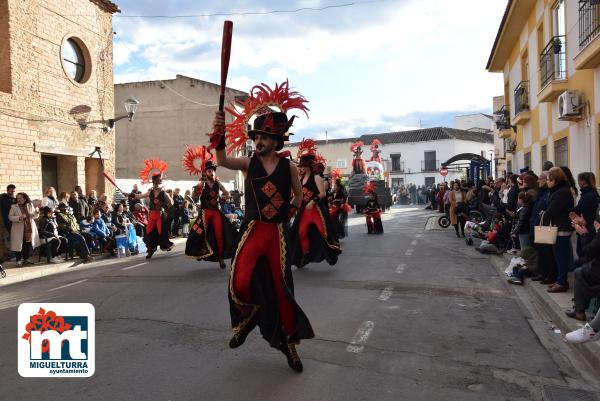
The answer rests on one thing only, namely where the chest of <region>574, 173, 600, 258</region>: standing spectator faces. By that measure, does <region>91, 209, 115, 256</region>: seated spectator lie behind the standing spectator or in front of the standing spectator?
in front

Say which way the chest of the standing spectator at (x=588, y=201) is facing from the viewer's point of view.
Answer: to the viewer's left

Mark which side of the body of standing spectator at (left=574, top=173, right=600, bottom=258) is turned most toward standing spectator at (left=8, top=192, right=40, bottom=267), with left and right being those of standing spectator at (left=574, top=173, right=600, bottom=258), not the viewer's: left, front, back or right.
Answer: front

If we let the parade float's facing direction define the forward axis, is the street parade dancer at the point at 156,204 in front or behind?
in front

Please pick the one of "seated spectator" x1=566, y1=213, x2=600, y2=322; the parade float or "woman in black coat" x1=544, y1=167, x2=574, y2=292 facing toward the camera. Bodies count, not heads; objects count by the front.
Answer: the parade float

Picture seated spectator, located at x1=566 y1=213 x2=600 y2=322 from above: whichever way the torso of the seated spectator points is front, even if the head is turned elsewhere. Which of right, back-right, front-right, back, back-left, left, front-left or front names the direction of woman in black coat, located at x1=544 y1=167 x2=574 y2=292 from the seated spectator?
right

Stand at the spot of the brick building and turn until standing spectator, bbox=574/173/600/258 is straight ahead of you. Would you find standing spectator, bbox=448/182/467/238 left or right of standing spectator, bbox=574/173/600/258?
left

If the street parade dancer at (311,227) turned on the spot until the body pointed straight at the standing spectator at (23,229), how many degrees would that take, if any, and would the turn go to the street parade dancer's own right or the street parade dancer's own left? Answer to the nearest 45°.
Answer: approximately 45° to the street parade dancer's own right

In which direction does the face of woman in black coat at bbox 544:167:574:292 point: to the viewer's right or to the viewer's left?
to the viewer's left

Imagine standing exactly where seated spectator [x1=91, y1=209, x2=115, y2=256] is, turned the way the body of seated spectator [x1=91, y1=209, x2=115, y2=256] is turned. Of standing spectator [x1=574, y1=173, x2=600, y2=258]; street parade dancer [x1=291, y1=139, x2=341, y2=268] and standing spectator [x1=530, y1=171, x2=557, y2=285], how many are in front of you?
3

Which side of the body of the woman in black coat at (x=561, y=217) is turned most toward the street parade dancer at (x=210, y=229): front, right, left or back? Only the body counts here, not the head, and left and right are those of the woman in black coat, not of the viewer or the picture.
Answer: front

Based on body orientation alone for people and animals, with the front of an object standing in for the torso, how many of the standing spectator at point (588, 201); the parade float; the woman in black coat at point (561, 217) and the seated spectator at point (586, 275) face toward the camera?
1

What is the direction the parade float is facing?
toward the camera

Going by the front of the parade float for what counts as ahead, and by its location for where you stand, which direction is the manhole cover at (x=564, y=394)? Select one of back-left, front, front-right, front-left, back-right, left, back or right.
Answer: front

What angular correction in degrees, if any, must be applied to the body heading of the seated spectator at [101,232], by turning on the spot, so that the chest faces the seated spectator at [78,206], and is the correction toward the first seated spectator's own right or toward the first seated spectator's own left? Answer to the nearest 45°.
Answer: approximately 180°

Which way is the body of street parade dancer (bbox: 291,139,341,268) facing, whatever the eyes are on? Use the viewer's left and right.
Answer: facing the viewer and to the left of the viewer

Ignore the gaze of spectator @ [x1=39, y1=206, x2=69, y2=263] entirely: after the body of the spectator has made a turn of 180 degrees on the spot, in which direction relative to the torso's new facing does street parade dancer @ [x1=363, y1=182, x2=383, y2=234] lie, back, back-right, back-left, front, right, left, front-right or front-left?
back-right

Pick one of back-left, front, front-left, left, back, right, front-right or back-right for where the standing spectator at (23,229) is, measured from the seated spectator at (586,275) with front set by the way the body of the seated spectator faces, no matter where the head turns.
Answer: front

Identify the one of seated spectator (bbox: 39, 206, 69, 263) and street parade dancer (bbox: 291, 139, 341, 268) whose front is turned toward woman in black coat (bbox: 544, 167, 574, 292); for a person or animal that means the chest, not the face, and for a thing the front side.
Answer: the seated spectator
